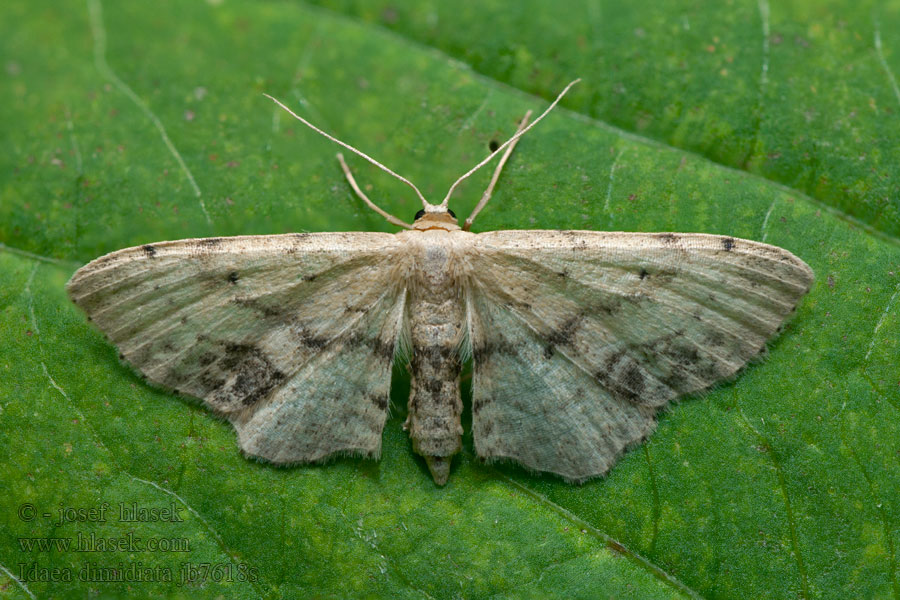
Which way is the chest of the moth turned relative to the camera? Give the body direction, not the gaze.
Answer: away from the camera
